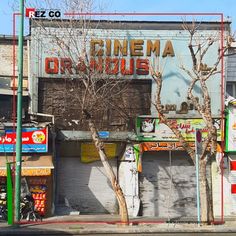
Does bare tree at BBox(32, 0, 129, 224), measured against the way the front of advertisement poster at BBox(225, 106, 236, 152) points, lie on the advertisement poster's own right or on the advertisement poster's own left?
on the advertisement poster's own right

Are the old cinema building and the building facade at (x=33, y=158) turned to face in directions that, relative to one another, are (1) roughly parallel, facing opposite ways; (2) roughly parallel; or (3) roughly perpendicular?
roughly parallel

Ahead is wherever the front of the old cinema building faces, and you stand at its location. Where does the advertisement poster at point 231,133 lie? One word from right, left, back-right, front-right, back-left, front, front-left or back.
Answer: left

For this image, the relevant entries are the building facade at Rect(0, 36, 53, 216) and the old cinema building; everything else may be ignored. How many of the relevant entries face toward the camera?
2

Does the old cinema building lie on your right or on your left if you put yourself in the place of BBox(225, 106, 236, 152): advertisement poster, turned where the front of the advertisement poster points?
on your right

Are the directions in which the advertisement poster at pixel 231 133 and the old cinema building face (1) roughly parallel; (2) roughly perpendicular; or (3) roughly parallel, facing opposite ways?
roughly parallel

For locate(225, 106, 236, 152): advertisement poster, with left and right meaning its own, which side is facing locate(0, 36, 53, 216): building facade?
right

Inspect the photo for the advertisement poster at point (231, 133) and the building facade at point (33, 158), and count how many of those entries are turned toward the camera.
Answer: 2

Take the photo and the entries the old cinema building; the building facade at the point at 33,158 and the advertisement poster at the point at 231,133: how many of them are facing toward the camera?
3

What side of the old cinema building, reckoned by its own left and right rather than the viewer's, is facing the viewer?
front

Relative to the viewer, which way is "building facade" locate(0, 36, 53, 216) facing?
toward the camera

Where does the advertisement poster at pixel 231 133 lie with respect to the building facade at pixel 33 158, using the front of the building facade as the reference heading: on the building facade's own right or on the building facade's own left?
on the building facade's own left
